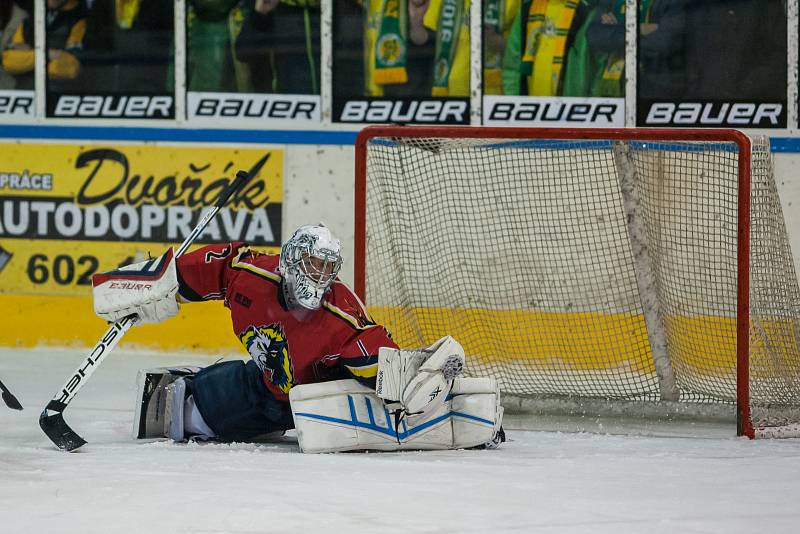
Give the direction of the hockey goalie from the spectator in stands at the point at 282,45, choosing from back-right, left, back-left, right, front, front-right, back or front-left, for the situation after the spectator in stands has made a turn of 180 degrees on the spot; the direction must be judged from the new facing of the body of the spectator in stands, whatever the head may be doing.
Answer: back

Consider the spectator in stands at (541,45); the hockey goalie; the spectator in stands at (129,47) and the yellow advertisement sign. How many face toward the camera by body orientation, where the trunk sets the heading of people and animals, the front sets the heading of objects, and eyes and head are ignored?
4

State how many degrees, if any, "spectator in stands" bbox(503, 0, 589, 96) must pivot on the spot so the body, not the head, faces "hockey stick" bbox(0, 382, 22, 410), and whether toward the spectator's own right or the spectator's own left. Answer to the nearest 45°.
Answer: approximately 45° to the spectator's own right

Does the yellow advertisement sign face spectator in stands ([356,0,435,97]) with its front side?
no

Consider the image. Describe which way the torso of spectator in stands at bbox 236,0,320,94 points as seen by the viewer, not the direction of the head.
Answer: toward the camera

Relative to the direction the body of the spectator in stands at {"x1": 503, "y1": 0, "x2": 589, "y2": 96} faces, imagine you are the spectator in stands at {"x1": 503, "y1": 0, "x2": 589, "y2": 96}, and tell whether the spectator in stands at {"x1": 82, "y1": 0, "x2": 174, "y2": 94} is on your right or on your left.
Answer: on your right

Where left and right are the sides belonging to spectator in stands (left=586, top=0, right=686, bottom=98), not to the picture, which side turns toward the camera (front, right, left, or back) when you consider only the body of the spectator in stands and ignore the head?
front

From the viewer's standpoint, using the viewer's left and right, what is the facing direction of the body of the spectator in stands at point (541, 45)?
facing the viewer

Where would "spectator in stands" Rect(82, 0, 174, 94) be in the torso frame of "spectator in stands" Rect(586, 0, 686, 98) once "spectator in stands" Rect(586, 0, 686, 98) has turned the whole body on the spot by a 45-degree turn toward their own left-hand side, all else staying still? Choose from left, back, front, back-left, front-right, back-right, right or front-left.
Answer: back-right

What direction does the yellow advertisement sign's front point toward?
toward the camera

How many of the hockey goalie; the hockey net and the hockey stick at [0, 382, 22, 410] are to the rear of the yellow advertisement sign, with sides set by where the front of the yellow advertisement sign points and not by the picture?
0
